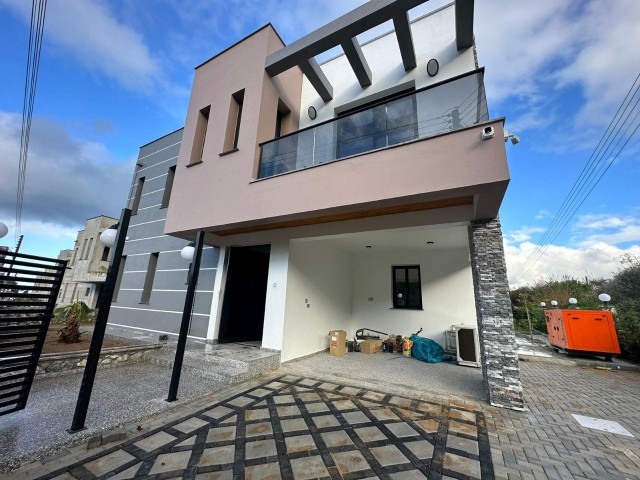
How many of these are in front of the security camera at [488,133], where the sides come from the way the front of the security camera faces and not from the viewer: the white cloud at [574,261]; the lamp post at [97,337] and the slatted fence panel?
2

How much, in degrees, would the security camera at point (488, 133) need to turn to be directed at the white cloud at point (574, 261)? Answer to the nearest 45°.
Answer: approximately 135° to its right

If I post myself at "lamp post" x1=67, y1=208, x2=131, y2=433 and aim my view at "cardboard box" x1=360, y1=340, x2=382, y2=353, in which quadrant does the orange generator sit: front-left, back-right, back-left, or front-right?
front-right

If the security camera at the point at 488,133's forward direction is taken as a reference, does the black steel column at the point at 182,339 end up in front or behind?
in front

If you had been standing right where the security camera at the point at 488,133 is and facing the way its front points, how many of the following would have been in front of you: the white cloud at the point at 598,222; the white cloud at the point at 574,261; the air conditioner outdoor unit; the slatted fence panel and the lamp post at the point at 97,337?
2

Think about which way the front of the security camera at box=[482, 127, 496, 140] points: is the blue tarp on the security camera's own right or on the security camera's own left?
on the security camera's own right

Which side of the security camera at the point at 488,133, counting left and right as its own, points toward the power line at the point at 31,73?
right

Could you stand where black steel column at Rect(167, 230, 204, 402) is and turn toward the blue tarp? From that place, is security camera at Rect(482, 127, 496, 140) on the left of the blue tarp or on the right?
right

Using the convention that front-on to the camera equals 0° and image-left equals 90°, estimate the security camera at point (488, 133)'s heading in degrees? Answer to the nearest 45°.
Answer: approximately 45°

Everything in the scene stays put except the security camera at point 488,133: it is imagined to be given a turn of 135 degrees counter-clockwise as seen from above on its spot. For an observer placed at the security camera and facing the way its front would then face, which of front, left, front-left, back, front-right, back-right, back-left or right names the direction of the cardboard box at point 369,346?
back-left

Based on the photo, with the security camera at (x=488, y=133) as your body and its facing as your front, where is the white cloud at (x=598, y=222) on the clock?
The white cloud is roughly at 5 o'clock from the security camera.
